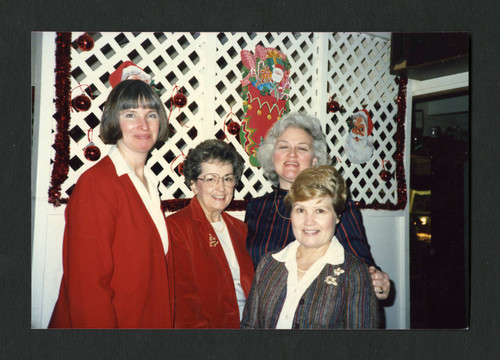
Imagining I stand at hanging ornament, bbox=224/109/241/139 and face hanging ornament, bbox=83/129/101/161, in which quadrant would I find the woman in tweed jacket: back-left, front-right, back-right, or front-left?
back-left

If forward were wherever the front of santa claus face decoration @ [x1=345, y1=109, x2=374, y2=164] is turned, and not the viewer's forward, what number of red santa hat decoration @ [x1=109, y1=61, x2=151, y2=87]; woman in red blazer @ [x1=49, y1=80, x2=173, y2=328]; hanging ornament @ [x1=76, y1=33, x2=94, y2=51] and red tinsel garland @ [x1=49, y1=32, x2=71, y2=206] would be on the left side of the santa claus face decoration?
0

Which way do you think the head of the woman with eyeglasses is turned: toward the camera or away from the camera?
toward the camera

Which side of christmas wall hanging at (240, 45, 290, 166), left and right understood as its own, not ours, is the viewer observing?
front

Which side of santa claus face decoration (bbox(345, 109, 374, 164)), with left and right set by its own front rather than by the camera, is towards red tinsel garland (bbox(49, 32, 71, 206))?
right

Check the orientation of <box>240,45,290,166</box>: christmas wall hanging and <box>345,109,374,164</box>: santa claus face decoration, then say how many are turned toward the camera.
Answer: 2

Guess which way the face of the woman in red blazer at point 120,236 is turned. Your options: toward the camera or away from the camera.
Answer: toward the camera

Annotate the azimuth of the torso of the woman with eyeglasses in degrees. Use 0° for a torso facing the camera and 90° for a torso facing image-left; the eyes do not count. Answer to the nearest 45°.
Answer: approximately 315°

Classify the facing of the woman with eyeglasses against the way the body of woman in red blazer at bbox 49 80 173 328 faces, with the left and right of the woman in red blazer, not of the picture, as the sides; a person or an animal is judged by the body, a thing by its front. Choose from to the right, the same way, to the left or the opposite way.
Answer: the same way

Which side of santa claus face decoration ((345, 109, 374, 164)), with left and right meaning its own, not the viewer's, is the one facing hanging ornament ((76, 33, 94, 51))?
right
